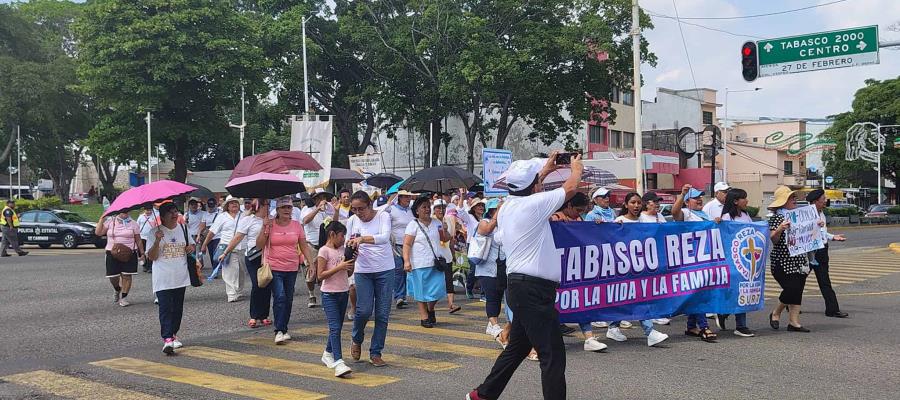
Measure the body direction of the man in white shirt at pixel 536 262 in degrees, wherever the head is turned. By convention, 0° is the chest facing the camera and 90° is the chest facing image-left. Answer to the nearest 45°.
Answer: approximately 225°

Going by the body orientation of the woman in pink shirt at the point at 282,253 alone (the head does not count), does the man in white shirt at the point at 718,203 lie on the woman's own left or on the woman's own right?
on the woman's own left

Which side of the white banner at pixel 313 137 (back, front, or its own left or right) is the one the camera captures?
front

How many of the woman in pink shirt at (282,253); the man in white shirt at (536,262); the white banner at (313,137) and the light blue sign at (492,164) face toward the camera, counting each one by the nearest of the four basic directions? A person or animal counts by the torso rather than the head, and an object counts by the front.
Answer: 3

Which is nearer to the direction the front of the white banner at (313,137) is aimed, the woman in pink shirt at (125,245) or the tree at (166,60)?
the woman in pink shirt

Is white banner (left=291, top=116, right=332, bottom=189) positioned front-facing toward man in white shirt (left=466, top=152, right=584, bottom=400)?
yes

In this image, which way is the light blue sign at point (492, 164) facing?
toward the camera

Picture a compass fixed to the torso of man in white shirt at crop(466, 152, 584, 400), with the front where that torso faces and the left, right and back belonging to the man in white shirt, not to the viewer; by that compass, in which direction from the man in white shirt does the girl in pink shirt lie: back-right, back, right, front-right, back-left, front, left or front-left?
left

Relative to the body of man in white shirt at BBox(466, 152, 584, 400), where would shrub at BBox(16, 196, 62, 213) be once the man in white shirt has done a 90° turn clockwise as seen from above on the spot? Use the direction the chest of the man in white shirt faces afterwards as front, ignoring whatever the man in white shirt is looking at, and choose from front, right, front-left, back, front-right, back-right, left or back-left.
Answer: back

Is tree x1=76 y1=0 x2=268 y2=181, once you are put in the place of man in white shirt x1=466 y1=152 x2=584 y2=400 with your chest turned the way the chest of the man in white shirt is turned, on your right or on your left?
on your left
